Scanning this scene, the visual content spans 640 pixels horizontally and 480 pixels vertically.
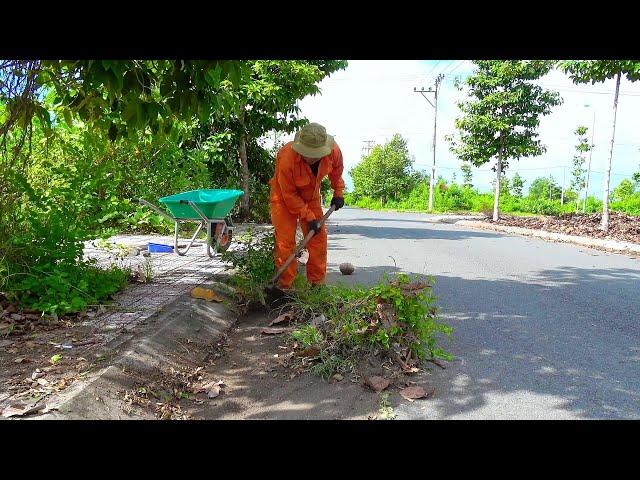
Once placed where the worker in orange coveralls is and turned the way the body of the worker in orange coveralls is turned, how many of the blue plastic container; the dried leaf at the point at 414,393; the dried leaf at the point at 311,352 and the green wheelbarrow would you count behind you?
2

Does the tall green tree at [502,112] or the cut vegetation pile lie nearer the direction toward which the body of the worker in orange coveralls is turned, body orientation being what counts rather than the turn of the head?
the cut vegetation pile

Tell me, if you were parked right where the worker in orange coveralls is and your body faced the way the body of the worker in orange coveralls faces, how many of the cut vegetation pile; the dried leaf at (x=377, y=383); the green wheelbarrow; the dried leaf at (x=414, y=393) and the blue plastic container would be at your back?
2

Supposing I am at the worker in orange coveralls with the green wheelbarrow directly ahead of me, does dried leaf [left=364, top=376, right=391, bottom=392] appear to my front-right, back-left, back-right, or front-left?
back-left

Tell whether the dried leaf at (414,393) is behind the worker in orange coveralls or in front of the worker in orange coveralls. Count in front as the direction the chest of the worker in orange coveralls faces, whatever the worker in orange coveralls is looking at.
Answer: in front

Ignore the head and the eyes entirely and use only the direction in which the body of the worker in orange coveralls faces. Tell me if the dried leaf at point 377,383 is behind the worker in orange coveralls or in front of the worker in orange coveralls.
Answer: in front

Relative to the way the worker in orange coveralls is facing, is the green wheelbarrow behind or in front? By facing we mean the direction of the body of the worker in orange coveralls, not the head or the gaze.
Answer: behind

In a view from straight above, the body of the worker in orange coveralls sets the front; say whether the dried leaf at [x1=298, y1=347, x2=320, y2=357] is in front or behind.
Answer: in front

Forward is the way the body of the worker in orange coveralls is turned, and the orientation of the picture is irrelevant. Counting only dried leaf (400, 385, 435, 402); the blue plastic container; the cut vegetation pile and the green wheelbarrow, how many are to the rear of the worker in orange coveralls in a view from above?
2

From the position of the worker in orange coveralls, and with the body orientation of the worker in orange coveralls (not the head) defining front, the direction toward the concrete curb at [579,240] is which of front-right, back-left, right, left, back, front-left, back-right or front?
left
